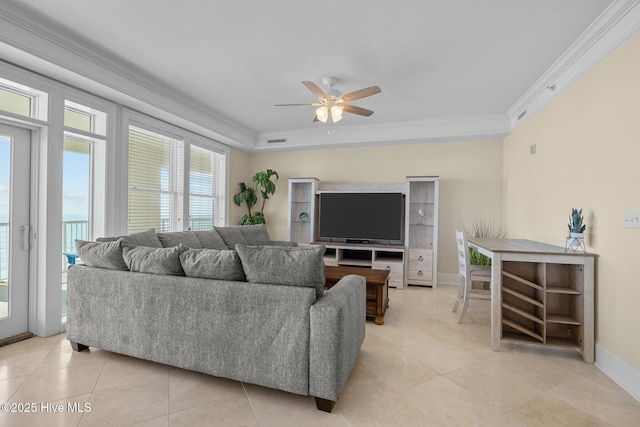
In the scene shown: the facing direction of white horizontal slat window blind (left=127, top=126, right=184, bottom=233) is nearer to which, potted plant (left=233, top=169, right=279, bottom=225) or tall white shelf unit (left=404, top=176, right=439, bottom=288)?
the tall white shelf unit

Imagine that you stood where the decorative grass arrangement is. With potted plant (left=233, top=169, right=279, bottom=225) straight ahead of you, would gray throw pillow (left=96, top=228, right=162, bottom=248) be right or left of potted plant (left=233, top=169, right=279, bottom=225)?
left

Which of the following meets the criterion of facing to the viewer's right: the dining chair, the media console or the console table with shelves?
the dining chair

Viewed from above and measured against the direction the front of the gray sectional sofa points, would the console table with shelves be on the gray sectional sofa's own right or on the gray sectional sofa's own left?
on the gray sectional sofa's own right

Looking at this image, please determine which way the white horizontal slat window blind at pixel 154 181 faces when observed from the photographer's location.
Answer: facing the viewer and to the right of the viewer

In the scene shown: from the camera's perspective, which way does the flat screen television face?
toward the camera

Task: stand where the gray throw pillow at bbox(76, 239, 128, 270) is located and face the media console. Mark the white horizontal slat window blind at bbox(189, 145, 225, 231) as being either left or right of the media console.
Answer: left

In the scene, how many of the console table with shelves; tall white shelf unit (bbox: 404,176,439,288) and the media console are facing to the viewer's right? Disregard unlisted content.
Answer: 0

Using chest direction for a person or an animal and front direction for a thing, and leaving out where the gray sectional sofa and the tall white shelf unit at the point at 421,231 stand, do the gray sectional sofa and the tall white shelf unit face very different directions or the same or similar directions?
very different directions

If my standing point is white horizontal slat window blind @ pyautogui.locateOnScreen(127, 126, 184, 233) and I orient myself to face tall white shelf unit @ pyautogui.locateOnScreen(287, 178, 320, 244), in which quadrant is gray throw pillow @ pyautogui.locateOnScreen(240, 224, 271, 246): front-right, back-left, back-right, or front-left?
front-right

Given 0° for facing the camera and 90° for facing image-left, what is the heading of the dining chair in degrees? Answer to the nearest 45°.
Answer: approximately 270°
